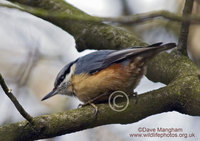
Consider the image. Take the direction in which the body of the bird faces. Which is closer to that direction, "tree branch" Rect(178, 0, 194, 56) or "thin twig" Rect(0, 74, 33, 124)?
the thin twig

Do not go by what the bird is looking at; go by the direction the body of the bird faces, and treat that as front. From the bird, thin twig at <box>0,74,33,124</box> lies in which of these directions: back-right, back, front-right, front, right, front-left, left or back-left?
front-left

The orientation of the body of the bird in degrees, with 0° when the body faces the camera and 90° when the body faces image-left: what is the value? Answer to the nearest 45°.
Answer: approximately 90°

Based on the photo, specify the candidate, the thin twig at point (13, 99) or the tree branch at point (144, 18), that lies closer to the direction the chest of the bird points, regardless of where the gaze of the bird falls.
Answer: the thin twig

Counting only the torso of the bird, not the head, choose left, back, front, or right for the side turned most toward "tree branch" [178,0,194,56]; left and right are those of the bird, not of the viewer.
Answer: back
